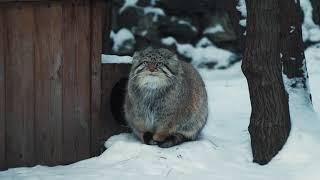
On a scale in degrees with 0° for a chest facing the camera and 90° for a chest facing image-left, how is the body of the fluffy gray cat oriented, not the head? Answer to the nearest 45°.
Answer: approximately 45°

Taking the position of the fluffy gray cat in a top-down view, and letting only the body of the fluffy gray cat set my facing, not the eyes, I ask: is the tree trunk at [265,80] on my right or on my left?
on my left
